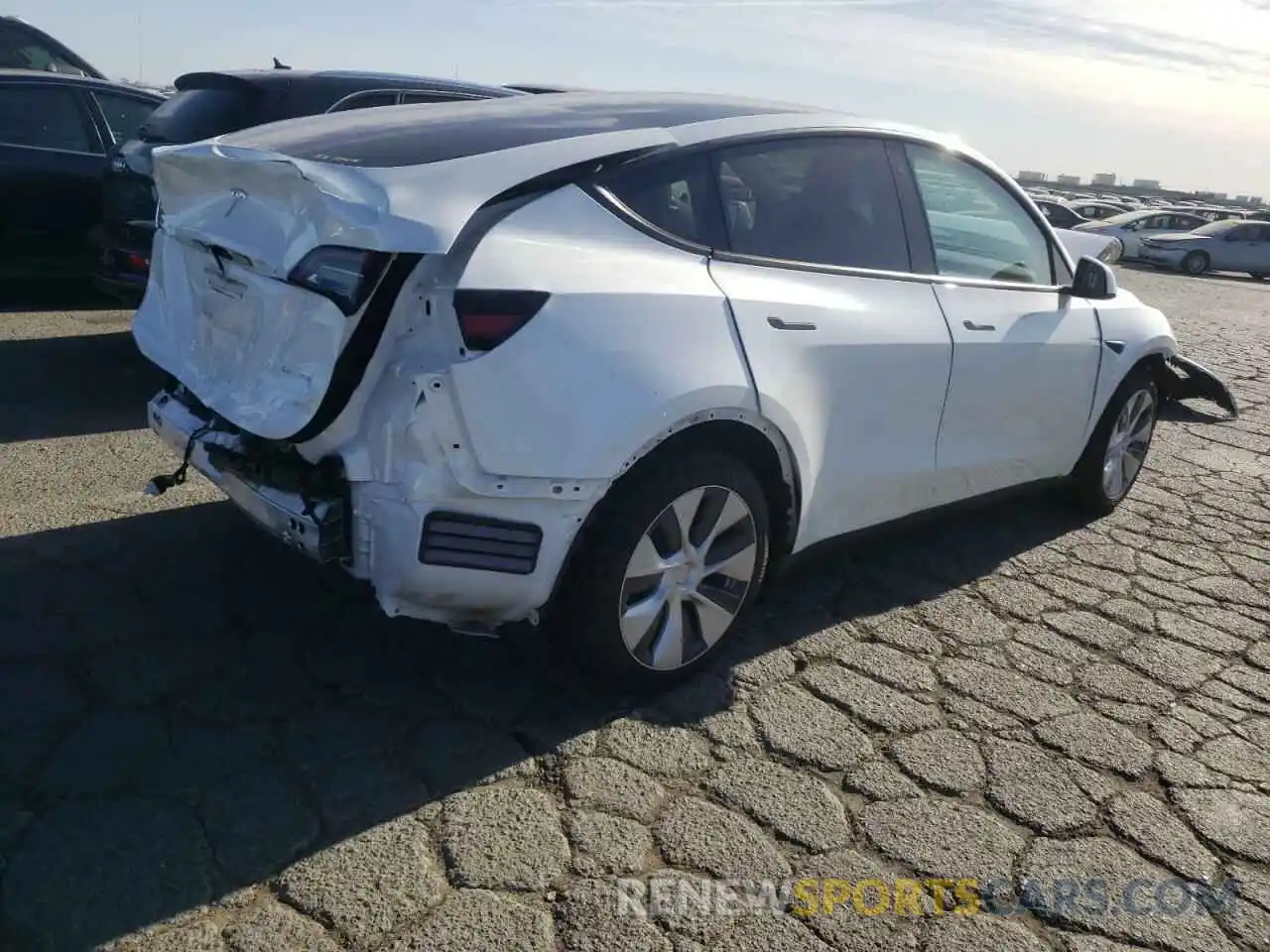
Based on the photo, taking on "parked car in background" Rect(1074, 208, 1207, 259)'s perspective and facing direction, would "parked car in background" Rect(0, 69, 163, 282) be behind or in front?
in front

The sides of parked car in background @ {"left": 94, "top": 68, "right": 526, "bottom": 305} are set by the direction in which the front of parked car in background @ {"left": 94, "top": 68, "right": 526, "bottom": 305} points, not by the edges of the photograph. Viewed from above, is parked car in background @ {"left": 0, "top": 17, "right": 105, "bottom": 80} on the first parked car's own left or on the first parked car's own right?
on the first parked car's own left

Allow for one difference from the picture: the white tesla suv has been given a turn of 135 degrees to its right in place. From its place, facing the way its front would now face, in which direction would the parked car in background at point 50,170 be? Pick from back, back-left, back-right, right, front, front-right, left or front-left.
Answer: back-right

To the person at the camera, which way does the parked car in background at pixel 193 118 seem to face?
facing away from the viewer and to the right of the viewer

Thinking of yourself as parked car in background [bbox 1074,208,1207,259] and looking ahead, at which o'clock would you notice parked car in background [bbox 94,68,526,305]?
parked car in background [bbox 94,68,526,305] is roughly at 11 o'clock from parked car in background [bbox 1074,208,1207,259].

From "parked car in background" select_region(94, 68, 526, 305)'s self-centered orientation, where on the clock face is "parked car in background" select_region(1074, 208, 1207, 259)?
"parked car in background" select_region(1074, 208, 1207, 259) is roughly at 12 o'clock from "parked car in background" select_region(94, 68, 526, 305).

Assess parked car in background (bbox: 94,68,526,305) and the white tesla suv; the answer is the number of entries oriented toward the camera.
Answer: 0

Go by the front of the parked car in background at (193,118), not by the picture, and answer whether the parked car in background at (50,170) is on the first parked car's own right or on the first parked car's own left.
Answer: on the first parked car's own left

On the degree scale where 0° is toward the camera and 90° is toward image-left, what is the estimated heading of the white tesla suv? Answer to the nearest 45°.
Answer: approximately 225°

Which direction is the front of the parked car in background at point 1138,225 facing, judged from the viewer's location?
facing the viewer and to the left of the viewer

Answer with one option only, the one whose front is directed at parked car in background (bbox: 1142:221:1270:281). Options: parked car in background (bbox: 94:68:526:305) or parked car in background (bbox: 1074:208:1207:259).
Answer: parked car in background (bbox: 94:68:526:305)

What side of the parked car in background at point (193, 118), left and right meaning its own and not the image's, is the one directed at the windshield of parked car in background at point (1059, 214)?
front

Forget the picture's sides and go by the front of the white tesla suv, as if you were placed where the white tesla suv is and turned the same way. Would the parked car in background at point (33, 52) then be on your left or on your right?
on your left

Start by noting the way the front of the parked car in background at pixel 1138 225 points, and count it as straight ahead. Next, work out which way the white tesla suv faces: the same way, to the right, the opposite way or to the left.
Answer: the opposite way
